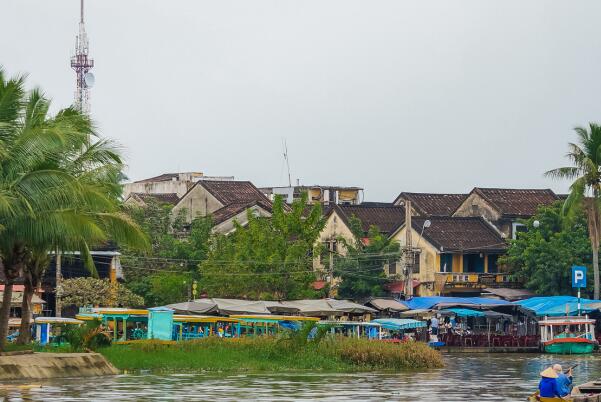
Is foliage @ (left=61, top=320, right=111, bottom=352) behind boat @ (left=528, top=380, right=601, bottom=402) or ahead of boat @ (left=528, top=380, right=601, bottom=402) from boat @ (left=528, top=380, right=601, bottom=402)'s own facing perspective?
ahead

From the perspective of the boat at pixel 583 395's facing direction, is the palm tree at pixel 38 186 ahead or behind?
ahead
